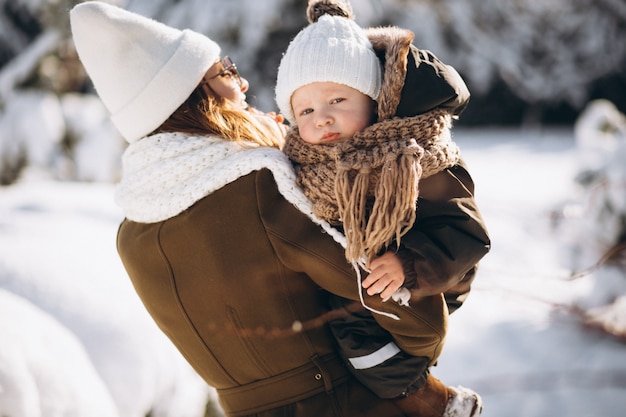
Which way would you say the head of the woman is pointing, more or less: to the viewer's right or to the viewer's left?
to the viewer's right

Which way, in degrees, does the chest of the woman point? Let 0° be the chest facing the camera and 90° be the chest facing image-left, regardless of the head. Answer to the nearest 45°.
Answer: approximately 225°

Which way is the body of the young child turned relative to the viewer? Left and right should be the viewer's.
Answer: facing the viewer and to the left of the viewer
